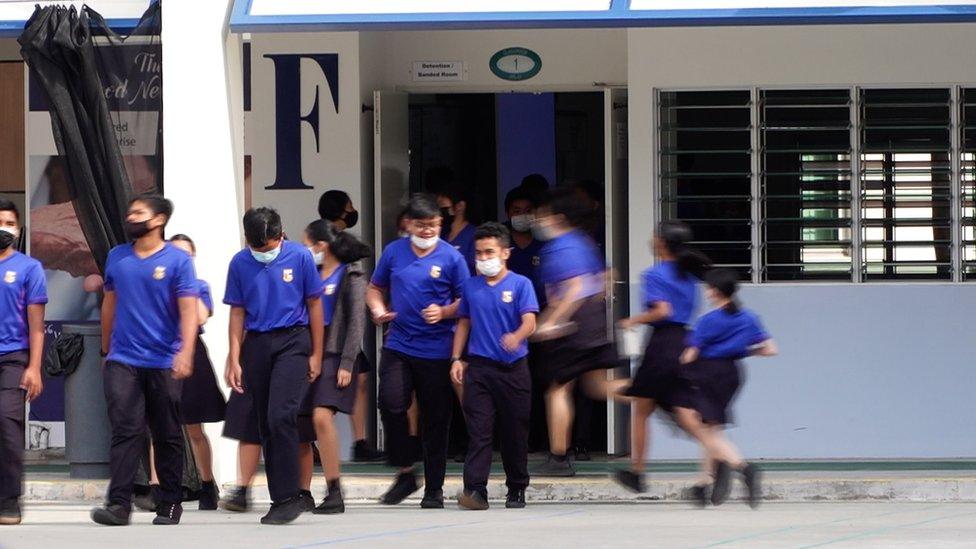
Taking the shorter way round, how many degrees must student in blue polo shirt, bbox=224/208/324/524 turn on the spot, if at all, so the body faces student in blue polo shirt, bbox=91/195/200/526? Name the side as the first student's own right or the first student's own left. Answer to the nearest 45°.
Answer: approximately 90° to the first student's own right

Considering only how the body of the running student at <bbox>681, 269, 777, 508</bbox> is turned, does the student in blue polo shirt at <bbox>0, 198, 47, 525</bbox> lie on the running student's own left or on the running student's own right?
on the running student's own left

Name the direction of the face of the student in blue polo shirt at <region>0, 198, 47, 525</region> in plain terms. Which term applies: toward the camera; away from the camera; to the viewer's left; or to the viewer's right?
toward the camera

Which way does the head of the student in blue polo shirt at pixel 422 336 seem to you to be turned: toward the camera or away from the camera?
toward the camera

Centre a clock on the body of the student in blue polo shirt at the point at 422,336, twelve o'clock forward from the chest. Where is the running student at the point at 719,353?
The running student is roughly at 9 o'clock from the student in blue polo shirt.

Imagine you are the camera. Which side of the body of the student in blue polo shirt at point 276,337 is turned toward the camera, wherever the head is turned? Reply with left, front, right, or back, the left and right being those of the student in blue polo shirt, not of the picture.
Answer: front

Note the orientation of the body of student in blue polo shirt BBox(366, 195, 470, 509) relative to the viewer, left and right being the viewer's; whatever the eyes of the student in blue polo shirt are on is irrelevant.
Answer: facing the viewer

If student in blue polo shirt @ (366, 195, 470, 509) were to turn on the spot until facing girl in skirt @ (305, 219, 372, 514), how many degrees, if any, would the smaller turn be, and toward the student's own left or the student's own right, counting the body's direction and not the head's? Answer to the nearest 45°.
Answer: approximately 90° to the student's own right

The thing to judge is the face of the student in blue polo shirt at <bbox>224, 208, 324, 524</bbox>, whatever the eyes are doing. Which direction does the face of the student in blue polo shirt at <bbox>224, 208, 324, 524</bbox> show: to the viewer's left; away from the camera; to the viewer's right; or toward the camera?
toward the camera

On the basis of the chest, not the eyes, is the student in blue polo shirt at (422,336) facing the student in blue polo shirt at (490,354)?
no

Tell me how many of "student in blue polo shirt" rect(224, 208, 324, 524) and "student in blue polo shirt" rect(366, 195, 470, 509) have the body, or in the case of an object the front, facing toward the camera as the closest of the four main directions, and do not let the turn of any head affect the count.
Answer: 2

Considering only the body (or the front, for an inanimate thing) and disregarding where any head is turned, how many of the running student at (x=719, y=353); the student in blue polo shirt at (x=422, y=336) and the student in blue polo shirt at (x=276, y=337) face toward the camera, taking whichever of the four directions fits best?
2

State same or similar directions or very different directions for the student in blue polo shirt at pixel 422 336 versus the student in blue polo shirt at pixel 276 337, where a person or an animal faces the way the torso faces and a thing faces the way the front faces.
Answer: same or similar directions

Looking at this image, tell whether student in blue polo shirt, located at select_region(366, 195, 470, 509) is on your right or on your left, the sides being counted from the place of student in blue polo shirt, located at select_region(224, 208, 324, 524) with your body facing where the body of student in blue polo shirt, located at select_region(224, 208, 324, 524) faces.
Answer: on your left

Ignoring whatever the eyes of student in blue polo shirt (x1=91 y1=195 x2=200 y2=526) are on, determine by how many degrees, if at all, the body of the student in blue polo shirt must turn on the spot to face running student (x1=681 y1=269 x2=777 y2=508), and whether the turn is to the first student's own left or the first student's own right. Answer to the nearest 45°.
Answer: approximately 135° to the first student's own left
